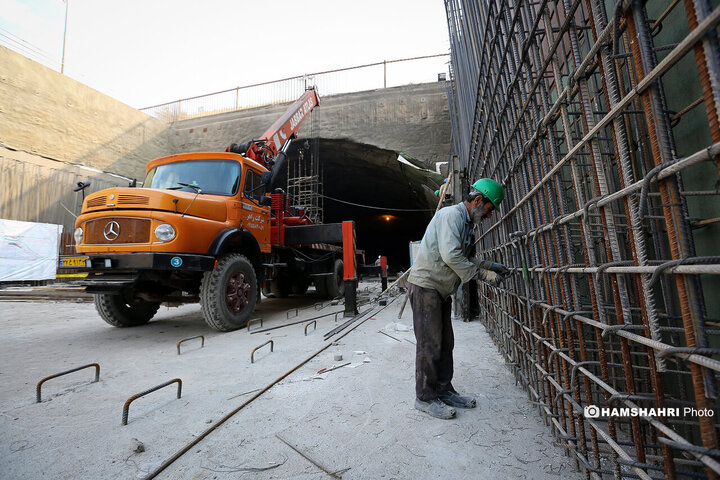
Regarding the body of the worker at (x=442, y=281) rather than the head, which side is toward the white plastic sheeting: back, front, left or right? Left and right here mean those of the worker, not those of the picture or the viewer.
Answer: back

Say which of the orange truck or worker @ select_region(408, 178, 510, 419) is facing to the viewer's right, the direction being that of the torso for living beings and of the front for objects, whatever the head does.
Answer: the worker

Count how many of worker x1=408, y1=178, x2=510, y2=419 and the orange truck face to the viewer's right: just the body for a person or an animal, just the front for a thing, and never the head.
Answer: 1

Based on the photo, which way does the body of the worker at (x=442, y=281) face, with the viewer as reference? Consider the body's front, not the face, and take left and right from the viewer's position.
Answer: facing to the right of the viewer

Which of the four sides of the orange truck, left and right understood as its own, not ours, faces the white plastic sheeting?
right

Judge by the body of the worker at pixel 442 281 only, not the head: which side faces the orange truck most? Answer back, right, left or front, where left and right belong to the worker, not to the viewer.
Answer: back

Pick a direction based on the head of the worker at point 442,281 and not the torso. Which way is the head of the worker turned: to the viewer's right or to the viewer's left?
to the viewer's right

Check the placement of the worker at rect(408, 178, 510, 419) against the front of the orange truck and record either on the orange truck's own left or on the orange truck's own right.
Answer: on the orange truck's own left

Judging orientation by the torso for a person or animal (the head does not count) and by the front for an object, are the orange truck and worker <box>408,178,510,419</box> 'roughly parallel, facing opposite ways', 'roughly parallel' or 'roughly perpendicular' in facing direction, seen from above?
roughly perpendicular
